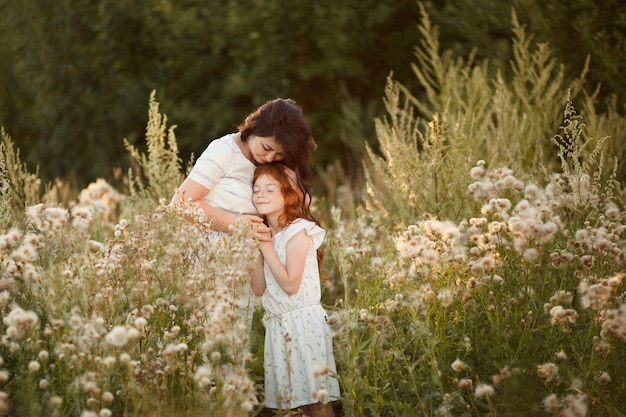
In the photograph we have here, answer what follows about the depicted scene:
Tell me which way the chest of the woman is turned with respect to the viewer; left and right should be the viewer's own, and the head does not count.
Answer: facing the viewer and to the right of the viewer

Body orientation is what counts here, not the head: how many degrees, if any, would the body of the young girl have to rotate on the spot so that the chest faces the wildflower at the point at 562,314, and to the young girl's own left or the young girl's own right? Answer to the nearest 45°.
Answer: approximately 90° to the young girl's own left

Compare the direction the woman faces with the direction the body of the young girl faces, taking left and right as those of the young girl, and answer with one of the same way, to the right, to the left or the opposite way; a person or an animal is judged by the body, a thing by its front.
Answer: to the left

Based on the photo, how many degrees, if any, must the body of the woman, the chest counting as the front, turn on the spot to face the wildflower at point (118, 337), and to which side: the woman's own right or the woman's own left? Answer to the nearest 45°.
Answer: approximately 90° to the woman's own right

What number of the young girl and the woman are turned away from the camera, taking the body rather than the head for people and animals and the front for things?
0

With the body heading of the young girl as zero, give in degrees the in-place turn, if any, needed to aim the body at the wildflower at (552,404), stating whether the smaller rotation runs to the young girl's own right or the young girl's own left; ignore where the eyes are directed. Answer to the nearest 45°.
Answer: approximately 90° to the young girl's own left

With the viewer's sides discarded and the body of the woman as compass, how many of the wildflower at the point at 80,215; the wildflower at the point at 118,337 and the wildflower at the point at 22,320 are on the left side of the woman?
0

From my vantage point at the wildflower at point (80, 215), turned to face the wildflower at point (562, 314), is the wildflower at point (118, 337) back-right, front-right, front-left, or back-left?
front-right

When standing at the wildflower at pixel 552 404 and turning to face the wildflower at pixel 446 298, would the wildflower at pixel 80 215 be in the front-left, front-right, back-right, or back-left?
front-left

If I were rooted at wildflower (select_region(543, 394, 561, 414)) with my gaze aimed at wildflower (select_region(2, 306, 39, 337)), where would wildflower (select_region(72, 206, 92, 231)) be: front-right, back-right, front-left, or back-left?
front-right

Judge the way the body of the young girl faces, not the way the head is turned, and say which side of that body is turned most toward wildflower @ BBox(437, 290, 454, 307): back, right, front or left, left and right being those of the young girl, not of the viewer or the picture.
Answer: left

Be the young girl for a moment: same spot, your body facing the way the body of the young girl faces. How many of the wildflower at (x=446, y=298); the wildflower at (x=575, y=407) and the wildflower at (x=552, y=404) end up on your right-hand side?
0
